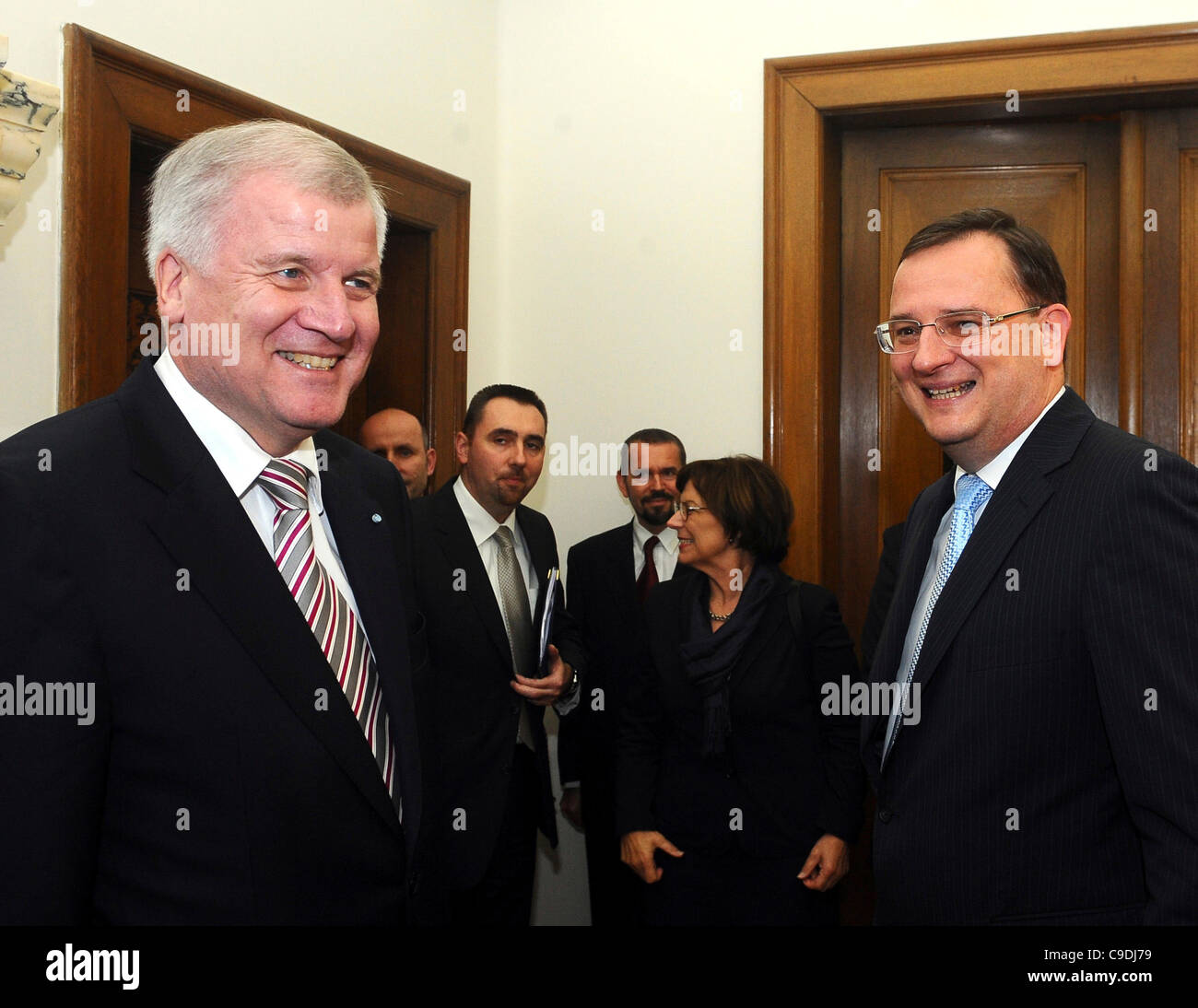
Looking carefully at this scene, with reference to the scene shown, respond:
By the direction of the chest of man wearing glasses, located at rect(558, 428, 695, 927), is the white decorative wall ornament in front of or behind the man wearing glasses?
in front

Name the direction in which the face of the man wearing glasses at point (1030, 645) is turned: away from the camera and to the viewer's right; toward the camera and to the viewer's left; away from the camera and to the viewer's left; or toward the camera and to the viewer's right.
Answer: toward the camera and to the viewer's left

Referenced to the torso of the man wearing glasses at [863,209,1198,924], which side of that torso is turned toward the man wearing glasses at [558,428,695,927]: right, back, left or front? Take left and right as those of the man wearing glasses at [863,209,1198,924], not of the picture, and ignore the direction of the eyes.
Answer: right

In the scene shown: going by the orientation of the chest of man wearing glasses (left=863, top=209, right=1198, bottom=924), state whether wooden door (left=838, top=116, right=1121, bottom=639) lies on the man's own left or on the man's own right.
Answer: on the man's own right

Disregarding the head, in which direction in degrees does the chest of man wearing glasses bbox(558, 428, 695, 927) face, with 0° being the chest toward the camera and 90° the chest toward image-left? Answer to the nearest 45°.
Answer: approximately 0°

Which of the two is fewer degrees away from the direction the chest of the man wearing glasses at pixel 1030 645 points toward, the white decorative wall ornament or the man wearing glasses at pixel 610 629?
the white decorative wall ornament

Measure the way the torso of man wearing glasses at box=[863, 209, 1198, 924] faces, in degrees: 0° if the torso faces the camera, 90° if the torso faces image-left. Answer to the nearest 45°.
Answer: approximately 45°

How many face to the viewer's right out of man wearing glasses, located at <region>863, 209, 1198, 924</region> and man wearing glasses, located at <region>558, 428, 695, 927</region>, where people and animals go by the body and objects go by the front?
0

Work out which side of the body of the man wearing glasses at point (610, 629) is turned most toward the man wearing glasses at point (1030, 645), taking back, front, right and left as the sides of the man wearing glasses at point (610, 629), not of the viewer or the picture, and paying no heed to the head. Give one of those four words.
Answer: front
